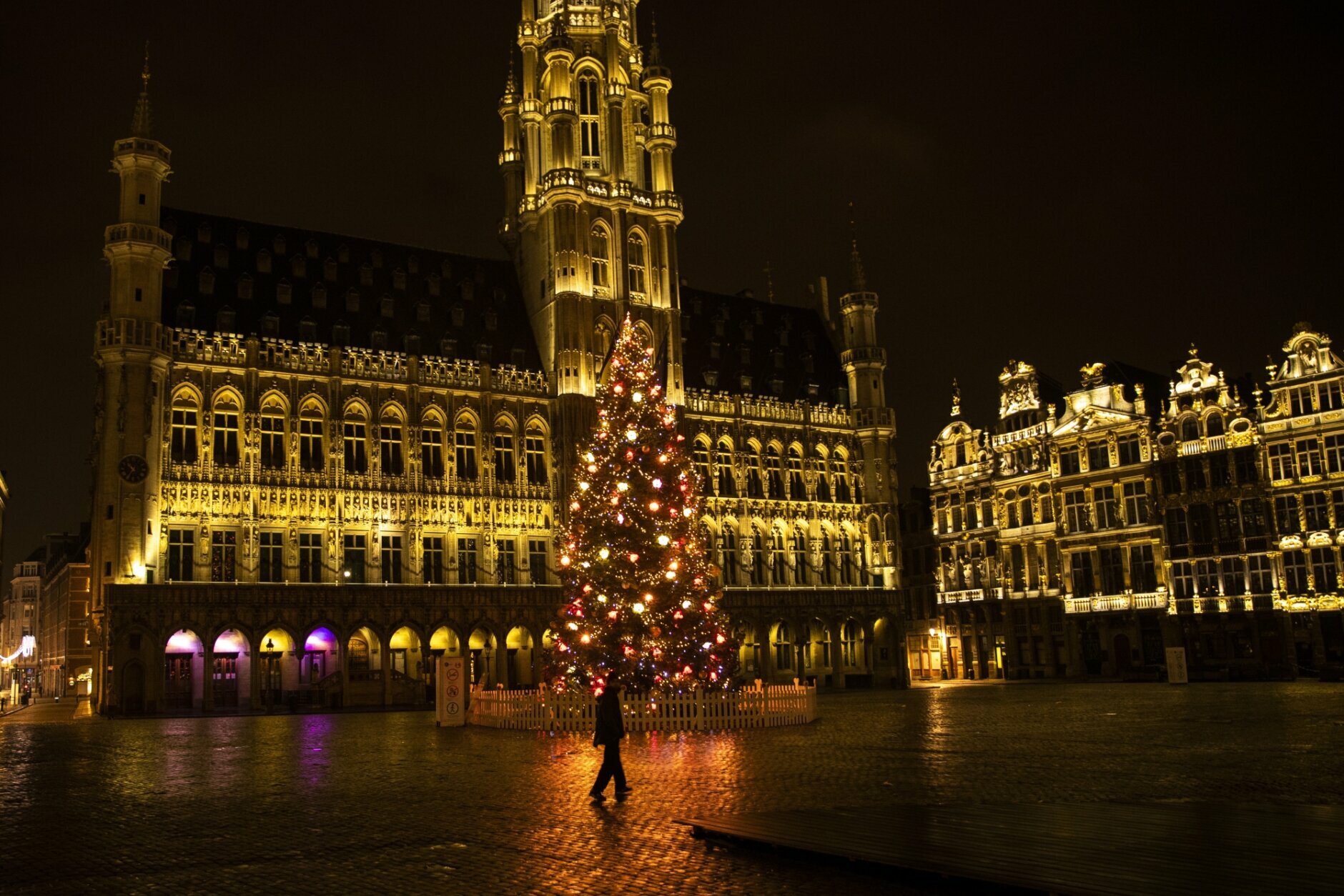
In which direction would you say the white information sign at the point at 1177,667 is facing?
toward the camera

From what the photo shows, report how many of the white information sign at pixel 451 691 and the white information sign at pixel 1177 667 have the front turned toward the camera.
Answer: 2

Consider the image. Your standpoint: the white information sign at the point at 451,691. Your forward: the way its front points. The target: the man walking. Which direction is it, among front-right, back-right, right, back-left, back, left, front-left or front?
front

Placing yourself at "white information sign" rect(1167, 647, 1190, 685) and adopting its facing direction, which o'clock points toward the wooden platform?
The wooden platform is roughly at 12 o'clock from the white information sign.

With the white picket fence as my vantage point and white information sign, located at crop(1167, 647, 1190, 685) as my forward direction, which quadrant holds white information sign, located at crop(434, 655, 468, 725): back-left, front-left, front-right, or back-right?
back-left

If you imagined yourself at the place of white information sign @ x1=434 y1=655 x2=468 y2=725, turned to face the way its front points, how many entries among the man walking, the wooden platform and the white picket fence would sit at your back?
0

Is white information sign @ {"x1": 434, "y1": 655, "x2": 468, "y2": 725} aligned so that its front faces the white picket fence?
no

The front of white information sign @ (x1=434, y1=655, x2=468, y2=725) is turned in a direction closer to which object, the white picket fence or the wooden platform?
the wooden platform

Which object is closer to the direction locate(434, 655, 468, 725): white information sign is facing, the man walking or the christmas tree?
the man walking

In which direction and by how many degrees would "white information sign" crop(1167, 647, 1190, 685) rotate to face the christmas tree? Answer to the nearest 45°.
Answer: approximately 45° to its right

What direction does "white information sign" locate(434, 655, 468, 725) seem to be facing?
toward the camera

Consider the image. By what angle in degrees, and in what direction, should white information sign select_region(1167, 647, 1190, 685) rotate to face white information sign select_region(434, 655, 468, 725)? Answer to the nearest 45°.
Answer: approximately 45° to its right

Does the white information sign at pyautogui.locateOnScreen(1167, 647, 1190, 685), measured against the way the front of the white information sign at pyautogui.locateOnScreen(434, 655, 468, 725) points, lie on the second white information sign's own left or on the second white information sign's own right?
on the second white information sign's own left

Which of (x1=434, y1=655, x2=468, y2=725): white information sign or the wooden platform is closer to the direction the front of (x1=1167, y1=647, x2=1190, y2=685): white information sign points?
the wooden platform

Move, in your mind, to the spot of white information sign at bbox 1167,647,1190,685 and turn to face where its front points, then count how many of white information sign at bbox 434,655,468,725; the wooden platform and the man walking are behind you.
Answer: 0

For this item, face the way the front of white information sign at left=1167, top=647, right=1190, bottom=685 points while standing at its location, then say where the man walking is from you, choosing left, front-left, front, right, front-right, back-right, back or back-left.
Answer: front
